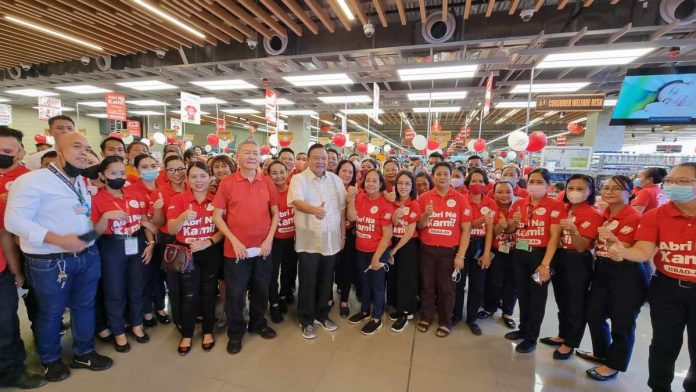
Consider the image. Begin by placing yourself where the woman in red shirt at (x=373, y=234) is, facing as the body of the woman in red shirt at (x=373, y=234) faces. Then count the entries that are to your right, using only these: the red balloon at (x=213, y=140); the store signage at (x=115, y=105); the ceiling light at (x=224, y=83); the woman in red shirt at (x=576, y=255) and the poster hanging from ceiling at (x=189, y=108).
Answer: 4

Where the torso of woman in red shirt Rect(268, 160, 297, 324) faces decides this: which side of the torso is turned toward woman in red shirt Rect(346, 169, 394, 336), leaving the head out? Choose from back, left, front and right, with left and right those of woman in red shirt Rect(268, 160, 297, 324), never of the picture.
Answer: left

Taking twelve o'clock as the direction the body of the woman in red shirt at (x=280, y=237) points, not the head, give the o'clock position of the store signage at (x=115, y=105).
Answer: The store signage is roughly at 5 o'clock from the woman in red shirt.

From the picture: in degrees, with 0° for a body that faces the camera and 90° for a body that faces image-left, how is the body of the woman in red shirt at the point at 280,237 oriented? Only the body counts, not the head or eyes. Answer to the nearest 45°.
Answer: approximately 0°
